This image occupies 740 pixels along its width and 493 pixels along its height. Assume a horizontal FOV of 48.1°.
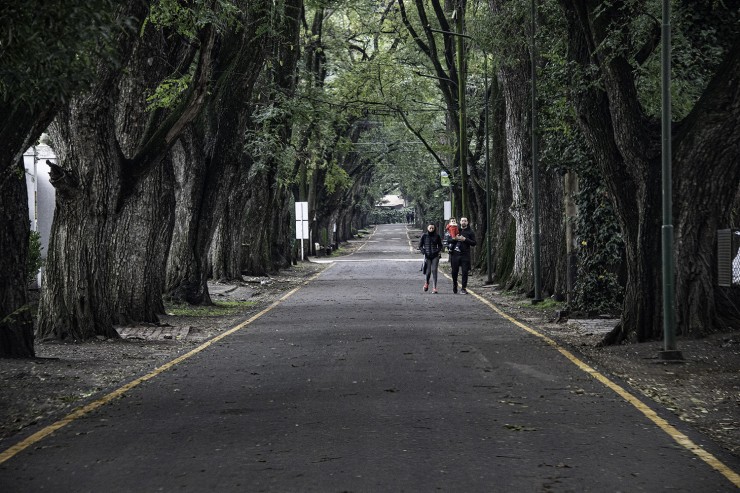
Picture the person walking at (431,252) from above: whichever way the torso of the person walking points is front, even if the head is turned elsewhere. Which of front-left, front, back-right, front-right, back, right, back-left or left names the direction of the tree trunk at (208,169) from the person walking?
front-right

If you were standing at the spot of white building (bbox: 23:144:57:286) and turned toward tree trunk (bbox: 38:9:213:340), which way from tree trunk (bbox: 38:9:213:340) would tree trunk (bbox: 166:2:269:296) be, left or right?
left

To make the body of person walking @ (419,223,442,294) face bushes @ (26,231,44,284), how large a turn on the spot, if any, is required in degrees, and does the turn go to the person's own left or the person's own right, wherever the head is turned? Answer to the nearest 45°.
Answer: approximately 45° to the person's own right

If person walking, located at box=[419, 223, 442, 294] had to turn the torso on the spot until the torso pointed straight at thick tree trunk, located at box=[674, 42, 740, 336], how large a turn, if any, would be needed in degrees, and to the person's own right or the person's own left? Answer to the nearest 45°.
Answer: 0° — they already face it

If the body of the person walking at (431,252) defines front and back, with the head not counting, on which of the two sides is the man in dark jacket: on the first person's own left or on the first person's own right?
on the first person's own left

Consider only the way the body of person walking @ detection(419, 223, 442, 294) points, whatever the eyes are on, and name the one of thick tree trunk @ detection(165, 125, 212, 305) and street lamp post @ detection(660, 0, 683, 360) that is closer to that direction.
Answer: the street lamp post

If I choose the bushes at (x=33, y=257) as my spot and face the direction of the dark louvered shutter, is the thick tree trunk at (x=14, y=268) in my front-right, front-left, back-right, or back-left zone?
front-right

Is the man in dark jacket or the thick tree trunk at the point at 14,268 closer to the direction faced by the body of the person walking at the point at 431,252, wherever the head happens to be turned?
the thick tree trunk

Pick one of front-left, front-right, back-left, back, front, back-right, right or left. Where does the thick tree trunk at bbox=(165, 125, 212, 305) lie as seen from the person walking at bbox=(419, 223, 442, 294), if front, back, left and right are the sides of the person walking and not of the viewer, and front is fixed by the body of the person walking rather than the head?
front-right

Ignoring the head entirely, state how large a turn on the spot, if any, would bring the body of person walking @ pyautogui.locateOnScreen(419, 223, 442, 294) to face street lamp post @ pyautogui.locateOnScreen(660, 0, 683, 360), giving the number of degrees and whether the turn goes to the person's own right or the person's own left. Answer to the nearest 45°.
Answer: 0° — they already face it

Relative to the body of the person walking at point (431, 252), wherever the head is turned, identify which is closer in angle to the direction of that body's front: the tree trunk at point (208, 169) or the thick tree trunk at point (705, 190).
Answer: the thick tree trunk

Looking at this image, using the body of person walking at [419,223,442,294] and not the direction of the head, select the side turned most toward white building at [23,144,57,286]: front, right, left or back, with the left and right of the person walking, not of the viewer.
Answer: right

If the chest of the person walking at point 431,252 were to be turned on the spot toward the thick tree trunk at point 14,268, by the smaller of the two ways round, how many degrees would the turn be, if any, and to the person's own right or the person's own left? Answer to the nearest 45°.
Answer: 0° — they already face it

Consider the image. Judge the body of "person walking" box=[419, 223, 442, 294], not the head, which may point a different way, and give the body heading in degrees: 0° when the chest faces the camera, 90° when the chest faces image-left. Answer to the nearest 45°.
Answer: approximately 0°

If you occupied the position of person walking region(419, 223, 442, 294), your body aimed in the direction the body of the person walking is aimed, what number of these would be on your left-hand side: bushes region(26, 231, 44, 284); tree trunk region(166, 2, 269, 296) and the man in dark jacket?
1
